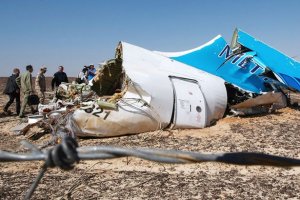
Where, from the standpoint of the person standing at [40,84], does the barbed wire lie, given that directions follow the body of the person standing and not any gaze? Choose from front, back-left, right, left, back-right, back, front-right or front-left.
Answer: right

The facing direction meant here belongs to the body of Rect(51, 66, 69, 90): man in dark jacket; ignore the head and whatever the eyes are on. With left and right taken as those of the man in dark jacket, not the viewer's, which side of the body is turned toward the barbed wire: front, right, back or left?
front

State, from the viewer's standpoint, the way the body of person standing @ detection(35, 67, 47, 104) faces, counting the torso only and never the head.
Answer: to the viewer's right
